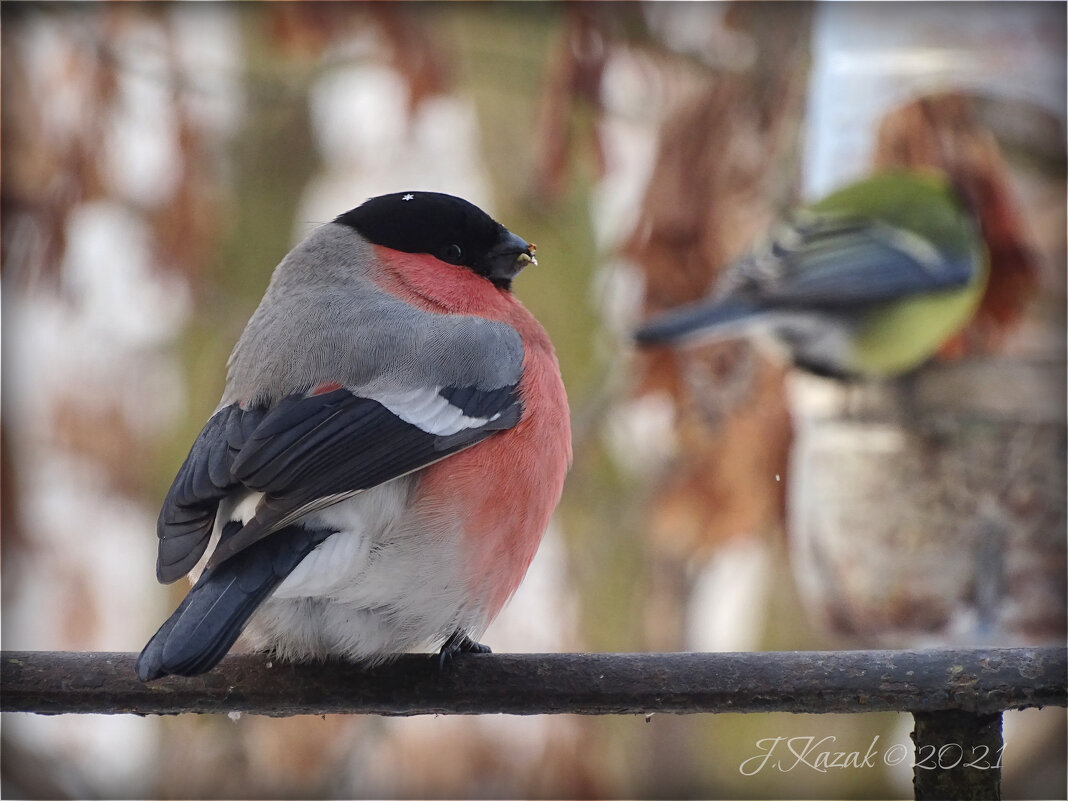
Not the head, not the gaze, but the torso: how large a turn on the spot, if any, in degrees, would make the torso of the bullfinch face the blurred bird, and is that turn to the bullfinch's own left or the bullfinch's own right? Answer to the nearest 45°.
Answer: approximately 45° to the bullfinch's own left

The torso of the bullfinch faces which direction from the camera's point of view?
to the viewer's right

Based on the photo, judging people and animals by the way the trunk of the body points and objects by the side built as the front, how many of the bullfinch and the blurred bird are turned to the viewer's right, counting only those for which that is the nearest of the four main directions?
2

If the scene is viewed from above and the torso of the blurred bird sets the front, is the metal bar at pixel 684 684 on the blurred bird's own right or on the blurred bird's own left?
on the blurred bird's own right

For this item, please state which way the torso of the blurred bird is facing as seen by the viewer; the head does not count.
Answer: to the viewer's right

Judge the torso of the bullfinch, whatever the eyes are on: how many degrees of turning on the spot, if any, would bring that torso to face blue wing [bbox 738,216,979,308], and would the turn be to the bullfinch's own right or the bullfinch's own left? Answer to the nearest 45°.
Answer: approximately 45° to the bullfinch's own left
